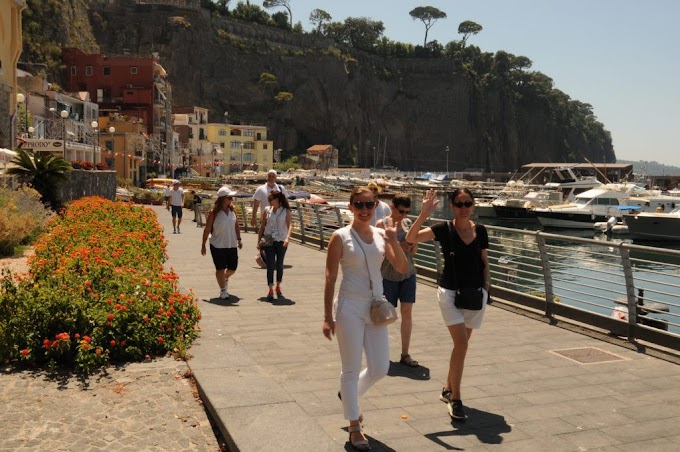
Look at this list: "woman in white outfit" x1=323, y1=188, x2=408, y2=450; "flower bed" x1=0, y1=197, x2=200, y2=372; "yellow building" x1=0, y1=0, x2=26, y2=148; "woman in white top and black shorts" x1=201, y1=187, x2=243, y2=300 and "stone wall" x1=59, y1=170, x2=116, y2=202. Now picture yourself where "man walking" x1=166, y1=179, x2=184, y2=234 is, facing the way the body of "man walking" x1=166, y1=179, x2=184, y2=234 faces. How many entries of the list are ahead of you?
3

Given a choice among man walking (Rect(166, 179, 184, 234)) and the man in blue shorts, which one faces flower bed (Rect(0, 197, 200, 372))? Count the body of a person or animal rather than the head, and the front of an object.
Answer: the man walking

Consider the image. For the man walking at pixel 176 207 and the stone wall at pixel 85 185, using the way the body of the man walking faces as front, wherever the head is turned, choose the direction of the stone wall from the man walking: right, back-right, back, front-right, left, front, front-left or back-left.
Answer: back-right

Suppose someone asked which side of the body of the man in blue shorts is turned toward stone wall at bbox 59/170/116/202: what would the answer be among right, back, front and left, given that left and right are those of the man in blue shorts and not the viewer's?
back

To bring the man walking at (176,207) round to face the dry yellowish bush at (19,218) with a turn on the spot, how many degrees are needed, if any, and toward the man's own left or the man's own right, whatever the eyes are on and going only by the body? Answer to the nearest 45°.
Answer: approximately 45° to the man's own right

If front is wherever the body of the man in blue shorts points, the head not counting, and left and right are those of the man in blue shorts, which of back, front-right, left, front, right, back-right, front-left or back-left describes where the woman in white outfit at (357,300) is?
front-right

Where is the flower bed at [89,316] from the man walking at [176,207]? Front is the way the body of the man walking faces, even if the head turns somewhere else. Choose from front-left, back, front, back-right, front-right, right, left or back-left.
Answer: front

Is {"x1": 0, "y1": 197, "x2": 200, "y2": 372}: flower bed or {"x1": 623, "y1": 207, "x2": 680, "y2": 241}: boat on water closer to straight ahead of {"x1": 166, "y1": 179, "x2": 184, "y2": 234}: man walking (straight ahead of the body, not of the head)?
the flower bed

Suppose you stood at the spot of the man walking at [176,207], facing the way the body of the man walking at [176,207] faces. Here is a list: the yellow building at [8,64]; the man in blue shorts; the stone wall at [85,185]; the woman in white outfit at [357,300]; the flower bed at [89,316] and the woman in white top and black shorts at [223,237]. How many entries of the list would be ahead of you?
4

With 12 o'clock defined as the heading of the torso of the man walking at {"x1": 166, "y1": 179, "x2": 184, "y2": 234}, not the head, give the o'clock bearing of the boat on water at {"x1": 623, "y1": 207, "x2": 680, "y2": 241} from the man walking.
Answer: The boat on water is roughly at 8 o'clock from the man walking.

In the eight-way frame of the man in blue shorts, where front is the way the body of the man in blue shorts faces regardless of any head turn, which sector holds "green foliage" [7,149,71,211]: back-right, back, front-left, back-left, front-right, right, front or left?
back

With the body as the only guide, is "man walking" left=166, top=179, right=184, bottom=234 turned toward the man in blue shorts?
yes

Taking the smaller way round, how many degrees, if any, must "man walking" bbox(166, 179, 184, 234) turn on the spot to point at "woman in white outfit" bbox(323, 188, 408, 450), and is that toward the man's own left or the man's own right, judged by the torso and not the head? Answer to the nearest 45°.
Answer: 0° — they already face them

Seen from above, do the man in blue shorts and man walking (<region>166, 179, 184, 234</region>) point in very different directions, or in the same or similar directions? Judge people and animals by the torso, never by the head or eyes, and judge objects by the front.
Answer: same or similar directions

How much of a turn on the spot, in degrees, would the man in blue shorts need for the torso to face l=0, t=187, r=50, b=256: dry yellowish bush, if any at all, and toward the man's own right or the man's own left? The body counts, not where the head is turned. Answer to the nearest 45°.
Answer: approximately 180°

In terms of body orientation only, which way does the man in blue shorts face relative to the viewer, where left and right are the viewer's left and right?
facing the viewer and to the right of the viewer

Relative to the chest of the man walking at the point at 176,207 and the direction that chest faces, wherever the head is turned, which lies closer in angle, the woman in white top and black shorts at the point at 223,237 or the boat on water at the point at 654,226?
the woman in white top and black shorts

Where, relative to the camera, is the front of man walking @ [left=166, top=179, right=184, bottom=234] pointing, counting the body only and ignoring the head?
toward the camera

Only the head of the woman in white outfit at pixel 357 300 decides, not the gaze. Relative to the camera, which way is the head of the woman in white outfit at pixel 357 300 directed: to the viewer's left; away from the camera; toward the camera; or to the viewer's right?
toward the camera

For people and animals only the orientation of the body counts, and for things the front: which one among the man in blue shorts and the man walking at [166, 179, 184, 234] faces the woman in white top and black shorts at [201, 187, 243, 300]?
the man walking
